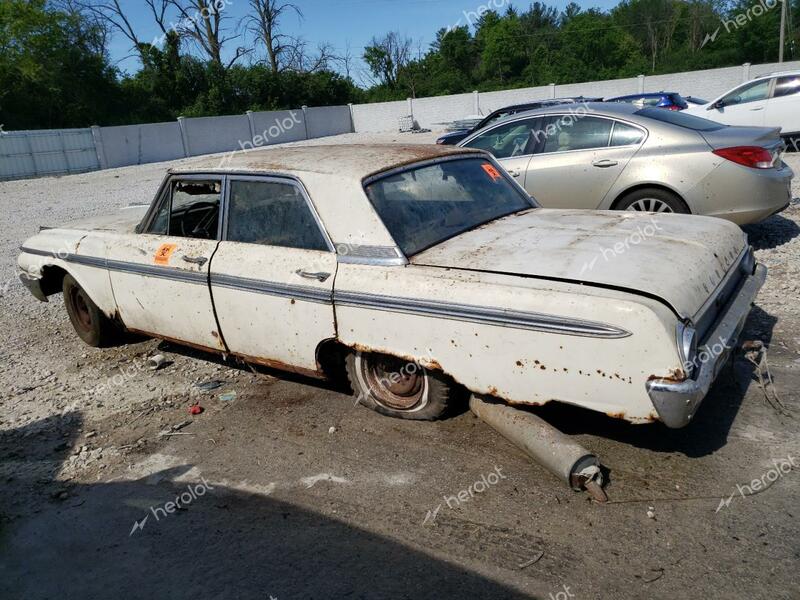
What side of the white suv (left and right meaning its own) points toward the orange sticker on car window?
left

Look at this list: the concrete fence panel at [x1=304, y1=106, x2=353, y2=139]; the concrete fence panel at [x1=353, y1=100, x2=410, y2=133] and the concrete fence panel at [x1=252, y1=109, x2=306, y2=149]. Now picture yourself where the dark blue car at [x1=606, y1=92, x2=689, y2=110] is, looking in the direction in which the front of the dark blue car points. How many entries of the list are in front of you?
3

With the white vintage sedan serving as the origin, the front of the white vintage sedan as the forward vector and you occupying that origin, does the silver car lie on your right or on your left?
on your right

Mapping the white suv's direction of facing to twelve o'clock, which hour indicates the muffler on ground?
The muffler on ground is roughly at 9 o'clock from the white suv.

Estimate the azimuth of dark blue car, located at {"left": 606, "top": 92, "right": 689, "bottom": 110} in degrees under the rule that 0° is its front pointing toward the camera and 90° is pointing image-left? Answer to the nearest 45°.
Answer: approximately 135°

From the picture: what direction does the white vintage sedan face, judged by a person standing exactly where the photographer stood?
facing away from the viewer and to the left of the viewer

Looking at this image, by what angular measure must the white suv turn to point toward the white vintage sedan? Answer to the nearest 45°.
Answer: approximately 90° to its left

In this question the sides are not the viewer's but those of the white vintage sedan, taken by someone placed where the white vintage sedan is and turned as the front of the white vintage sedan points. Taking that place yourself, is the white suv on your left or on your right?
on your right

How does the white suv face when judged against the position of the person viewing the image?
facing to the left of the viewer

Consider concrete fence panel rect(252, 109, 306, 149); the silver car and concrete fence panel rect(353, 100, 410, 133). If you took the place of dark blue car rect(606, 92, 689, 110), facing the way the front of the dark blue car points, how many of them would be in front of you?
2

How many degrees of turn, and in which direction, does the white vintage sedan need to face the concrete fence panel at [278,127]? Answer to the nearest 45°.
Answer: approximately 45° to its right

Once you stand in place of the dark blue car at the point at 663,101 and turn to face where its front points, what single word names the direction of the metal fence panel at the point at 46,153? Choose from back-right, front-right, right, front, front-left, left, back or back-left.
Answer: front-left

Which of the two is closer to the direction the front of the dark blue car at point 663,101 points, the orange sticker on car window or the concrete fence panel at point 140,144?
the concrete fence panel
